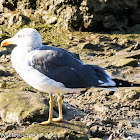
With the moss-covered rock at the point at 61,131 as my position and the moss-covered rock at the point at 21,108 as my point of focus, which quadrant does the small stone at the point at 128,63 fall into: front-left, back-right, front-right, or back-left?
front-right

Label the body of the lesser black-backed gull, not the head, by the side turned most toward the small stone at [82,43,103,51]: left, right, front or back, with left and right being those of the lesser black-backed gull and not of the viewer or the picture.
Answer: right

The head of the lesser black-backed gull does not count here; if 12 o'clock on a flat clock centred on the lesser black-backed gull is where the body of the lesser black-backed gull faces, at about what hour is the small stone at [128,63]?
The small stone is roughly at 4 o'clock from the lesser black-backed gull.

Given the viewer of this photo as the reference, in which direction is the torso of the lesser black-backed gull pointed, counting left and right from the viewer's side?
facing to the left of the viewer

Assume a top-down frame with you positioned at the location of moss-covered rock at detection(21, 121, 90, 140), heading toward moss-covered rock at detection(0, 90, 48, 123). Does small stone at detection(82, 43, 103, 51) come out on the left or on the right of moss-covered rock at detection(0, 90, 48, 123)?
right

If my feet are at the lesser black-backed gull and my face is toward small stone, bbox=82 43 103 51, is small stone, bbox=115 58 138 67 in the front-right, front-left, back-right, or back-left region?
front-right

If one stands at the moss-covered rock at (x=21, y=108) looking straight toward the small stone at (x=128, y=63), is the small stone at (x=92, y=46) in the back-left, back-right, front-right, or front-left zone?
front-left
